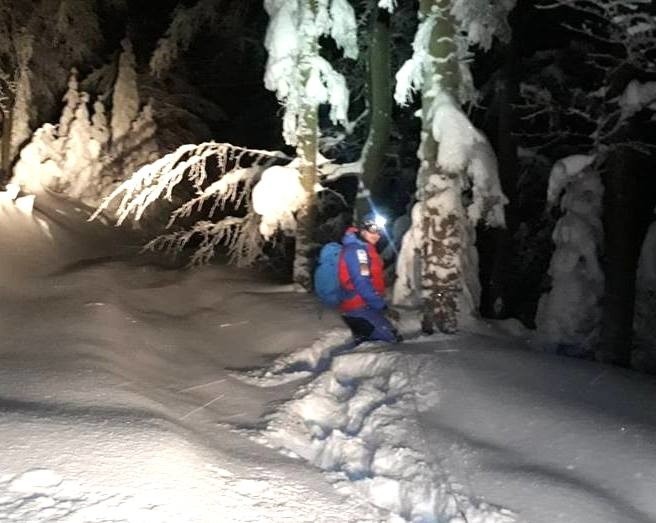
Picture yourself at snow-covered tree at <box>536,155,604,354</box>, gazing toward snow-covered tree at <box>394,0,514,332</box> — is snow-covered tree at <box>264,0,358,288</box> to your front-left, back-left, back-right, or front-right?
front-right

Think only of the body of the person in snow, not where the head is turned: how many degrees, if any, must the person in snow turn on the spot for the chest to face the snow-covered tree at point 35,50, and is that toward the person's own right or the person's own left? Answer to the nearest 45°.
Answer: approximately 135° to the person's own left

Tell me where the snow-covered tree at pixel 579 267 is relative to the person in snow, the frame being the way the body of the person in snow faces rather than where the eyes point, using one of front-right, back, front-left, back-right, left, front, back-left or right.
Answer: front-left

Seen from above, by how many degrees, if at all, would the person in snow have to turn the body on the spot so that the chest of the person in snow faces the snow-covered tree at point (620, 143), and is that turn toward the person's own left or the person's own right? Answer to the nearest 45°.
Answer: approximately 45° to the person's own left

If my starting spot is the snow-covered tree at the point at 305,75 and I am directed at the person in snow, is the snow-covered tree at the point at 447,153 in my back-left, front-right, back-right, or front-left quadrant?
front-left

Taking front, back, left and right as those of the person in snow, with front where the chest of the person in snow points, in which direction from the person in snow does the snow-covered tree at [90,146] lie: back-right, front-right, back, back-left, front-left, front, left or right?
back-left

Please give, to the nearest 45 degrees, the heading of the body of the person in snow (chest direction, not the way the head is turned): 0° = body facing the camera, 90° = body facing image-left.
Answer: approximately 270°
